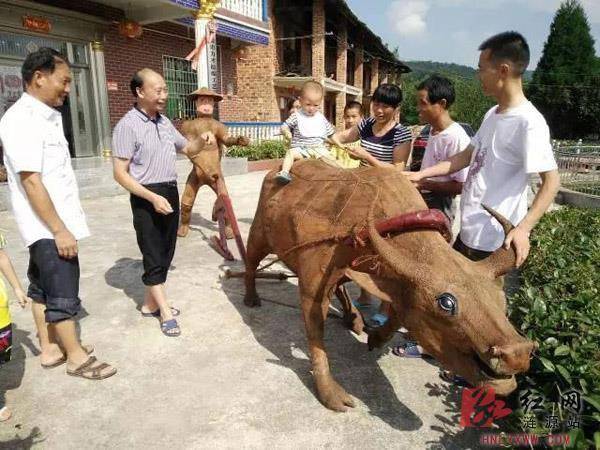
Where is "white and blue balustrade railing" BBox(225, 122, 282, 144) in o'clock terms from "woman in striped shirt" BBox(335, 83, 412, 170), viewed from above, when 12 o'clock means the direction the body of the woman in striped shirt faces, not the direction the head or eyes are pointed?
The white and blue balustrade railing is roughly at 4 o'clock from the woman in striped shirt.

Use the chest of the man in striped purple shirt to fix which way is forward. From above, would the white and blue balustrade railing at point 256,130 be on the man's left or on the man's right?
on the man's left

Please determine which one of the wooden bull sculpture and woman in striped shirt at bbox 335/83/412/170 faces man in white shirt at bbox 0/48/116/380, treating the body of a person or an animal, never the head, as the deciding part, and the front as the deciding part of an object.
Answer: the woman in striped shirt

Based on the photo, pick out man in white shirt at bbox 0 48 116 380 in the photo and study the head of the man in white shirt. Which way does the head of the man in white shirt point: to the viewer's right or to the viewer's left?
to the viewer's right

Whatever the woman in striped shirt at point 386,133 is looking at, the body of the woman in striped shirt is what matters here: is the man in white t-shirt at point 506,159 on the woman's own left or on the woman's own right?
on the woman's own left

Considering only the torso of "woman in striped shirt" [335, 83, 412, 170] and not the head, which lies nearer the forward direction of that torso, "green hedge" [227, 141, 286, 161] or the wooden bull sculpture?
the wooden bull sculpture

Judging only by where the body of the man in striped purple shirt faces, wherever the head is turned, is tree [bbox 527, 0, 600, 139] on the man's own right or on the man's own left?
on the man's own left

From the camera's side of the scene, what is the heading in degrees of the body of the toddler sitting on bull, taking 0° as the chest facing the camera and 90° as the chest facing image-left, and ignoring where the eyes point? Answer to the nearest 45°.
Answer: approximately 0°

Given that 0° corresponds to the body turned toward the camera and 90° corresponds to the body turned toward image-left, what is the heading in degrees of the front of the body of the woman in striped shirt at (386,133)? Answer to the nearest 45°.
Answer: approximately 45°

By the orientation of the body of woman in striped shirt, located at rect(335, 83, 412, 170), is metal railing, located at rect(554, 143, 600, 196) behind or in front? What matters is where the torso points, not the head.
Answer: behind
